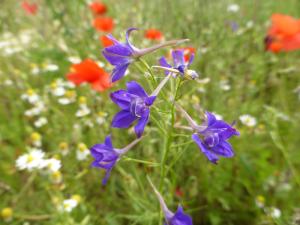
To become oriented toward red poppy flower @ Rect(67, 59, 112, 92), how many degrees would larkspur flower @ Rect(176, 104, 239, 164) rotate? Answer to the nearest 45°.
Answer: approximately 180°

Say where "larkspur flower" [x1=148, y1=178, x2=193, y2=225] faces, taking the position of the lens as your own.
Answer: facing to the right of the viewer

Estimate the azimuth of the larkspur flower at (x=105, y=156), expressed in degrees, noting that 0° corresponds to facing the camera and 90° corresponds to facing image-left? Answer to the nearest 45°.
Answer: approximately 90°

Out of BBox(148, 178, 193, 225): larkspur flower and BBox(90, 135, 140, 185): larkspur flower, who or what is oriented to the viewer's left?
BBox(90, 135, 140, 185): larkspur flower

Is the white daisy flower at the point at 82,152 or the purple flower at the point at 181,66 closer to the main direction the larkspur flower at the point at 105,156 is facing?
the white daisy flower

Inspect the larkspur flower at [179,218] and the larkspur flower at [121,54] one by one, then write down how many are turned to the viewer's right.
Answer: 1

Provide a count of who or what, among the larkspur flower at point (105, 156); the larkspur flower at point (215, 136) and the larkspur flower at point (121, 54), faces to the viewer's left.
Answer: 2

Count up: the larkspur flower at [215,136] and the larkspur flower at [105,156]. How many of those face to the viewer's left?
1

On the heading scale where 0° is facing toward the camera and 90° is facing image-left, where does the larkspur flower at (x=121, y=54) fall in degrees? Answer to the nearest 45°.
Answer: approximately 90°
